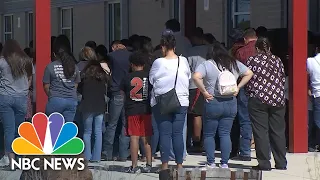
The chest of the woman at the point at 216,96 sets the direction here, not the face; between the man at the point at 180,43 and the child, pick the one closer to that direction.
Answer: the man

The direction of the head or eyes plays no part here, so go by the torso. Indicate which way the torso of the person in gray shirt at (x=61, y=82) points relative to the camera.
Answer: away from the camera

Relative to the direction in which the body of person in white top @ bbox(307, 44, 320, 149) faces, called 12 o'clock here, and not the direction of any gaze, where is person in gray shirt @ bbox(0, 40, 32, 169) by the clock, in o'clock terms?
The person in gray shirt is roughly at 8 o'clock from the person in white top.

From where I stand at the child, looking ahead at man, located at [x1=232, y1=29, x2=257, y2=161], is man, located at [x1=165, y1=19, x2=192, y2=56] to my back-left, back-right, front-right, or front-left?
front-left

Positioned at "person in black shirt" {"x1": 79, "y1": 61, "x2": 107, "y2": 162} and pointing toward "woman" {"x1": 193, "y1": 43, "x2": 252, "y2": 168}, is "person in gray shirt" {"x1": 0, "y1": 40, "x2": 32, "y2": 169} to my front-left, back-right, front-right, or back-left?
back-right

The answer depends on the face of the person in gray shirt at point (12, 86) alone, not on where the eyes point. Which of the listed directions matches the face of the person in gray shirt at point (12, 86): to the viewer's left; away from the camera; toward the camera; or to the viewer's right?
away from the camera

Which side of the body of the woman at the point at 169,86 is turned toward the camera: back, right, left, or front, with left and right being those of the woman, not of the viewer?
back

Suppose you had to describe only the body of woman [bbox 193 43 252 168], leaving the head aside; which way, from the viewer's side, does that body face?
away from the camera

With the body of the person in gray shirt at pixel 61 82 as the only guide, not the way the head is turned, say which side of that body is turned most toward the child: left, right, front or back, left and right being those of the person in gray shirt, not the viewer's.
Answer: right

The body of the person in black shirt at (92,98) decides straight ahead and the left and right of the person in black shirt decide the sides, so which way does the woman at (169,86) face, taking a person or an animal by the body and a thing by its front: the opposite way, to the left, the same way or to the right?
the same way

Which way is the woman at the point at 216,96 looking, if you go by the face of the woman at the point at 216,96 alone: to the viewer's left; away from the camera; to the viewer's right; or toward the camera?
away from the camera

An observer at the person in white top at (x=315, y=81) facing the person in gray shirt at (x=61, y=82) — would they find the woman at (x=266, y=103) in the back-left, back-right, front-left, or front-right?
front-left

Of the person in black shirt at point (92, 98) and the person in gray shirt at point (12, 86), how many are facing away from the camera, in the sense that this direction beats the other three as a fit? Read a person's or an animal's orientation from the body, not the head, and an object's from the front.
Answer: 2

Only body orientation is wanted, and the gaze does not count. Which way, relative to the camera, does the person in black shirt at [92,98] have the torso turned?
away from the camera

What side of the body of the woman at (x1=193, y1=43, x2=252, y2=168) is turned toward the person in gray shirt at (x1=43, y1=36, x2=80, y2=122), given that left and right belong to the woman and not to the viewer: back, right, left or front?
left

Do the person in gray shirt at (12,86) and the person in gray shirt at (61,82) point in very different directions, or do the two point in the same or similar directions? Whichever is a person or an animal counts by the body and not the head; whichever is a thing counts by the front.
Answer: same or similar directions

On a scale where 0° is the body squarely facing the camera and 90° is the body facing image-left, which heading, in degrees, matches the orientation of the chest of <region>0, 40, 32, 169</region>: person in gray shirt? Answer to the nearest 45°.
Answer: approximately 180°

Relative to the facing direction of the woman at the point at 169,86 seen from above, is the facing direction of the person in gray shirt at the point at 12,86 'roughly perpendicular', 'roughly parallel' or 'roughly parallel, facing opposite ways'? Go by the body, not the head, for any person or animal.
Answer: roughly parallel

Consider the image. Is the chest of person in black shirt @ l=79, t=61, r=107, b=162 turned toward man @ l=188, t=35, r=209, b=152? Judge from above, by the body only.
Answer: no
